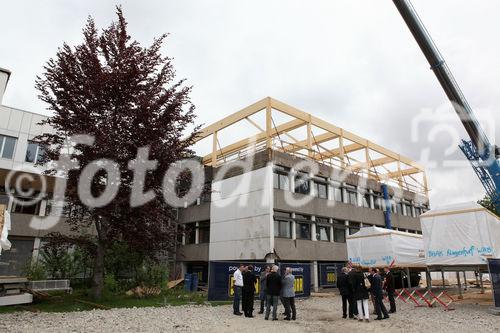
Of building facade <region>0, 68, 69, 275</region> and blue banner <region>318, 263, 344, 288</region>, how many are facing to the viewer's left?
0

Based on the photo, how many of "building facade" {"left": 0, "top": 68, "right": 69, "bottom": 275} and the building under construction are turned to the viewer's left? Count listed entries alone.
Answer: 0

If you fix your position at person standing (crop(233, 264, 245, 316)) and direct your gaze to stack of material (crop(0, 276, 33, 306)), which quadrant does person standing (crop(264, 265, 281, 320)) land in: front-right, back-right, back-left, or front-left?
back-left

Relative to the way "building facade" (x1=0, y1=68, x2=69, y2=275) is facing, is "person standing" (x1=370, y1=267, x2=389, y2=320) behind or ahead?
ahead

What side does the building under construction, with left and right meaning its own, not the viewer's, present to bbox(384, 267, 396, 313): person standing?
front

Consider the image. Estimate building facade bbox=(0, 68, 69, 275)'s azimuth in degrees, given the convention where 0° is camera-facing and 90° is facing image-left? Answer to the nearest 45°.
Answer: approximately 315°

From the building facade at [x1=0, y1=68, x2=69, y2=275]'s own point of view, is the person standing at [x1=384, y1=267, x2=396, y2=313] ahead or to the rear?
ahead

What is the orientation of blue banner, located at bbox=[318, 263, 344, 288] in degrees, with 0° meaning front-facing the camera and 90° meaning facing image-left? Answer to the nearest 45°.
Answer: approximately 0°

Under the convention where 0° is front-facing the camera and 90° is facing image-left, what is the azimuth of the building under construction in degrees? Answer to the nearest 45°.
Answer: approximately 315°
